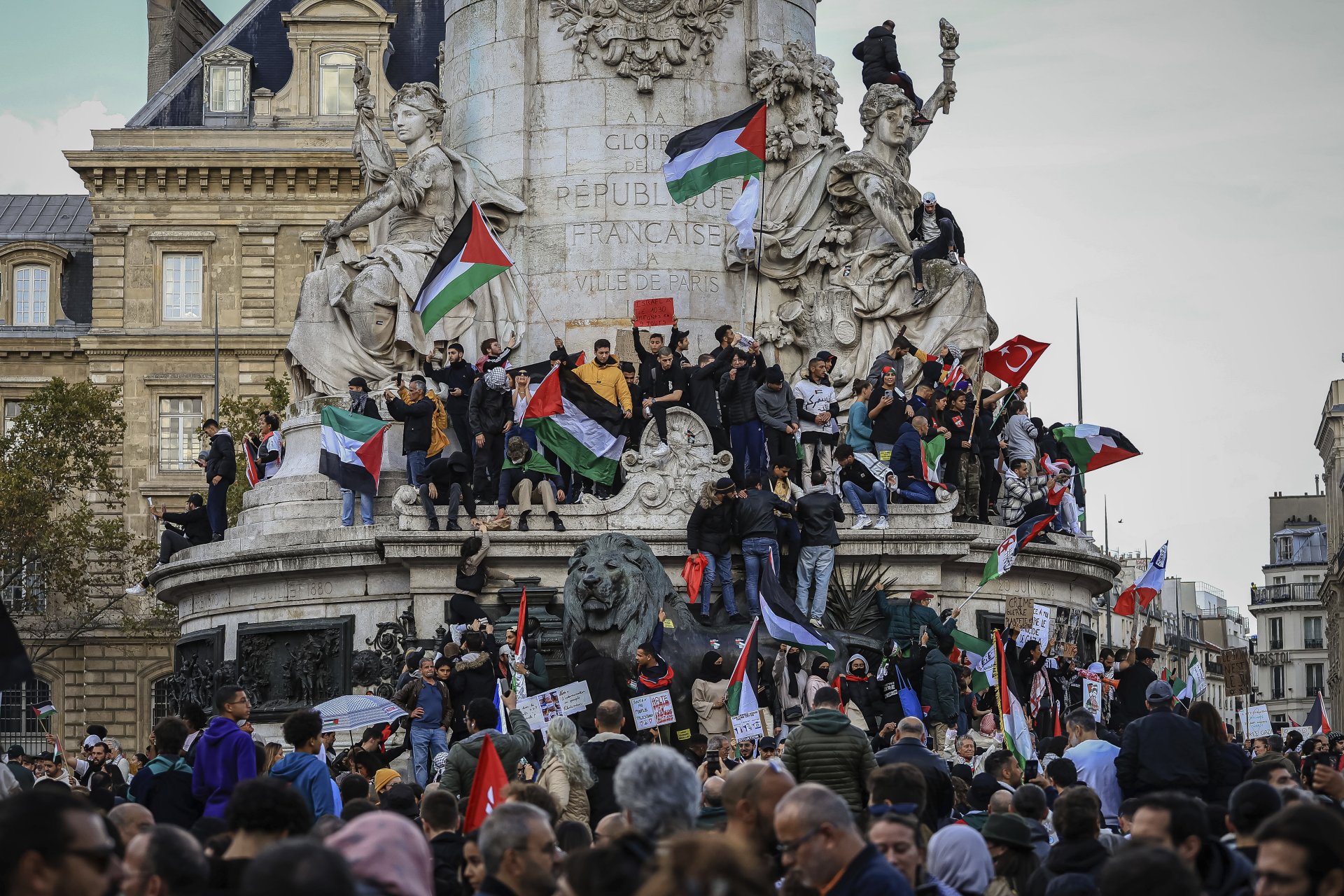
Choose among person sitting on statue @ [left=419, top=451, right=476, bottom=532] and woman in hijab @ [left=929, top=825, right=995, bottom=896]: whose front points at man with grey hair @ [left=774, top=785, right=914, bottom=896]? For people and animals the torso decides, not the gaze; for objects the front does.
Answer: the person sitting on statue

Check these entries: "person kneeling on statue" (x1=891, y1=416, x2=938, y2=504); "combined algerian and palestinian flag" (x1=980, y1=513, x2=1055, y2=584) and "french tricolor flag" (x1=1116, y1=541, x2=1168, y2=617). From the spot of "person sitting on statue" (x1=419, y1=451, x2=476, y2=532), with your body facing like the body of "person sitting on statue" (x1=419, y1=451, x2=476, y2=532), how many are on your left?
3

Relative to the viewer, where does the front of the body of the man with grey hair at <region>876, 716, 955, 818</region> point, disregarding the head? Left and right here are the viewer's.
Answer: facing away from the viewer

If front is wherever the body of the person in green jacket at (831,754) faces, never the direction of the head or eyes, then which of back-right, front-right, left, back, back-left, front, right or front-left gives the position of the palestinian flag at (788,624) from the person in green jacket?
front

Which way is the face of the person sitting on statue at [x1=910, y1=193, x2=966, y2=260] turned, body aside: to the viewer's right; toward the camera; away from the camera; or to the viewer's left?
toward the camera

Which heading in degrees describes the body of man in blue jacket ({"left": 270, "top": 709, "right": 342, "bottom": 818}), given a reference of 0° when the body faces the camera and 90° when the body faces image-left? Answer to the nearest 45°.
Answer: approximately 225°

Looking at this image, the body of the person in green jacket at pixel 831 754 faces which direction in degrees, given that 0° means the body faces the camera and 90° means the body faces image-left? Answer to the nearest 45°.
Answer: approximately 180°

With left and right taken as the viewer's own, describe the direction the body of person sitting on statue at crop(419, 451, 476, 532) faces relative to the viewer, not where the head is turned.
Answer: facing the viewer

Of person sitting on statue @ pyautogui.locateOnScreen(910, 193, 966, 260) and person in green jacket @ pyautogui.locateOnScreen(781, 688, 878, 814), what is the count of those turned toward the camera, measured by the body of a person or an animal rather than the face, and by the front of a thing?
1

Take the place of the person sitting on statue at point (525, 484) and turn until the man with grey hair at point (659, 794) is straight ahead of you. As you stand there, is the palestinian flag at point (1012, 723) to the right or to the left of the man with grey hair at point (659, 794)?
left

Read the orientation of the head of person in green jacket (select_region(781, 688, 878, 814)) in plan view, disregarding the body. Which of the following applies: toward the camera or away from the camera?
away from the camera

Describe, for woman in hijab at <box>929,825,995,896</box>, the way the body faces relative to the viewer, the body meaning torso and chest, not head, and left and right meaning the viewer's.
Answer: facing away from the viewer

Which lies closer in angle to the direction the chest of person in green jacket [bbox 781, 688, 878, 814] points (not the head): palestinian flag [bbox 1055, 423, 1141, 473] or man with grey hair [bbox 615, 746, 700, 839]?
the palestinian flag

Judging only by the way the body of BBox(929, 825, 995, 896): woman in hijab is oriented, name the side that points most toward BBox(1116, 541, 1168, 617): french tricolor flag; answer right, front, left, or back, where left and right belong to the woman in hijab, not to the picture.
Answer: front

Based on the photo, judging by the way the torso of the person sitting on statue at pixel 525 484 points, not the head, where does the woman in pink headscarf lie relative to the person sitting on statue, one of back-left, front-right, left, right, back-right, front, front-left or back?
front

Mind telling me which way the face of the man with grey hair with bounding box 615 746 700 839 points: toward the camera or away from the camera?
away from the camera
